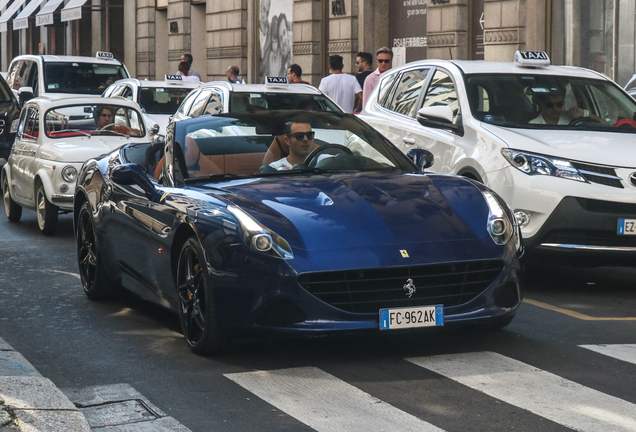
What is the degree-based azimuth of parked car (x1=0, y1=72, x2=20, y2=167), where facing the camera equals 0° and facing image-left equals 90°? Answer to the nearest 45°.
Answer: approximately 315°

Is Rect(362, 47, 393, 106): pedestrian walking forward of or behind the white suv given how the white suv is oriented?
behind

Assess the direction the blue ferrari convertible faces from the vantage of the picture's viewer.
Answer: facing the viewer and to the right of the viewer

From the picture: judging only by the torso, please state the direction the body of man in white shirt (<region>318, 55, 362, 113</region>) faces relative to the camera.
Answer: away from the camera

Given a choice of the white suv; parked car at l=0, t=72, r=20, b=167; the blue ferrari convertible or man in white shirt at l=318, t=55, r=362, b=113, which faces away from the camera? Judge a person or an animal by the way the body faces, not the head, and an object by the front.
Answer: the man in white shirt

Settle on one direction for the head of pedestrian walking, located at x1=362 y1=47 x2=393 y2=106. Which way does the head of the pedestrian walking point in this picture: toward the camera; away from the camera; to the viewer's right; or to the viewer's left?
toward the camera

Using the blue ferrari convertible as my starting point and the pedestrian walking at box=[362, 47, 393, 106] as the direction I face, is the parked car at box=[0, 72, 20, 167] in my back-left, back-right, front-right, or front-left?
front-left

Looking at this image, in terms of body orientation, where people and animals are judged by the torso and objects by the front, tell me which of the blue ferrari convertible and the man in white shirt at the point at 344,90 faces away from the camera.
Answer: the man in white shirt

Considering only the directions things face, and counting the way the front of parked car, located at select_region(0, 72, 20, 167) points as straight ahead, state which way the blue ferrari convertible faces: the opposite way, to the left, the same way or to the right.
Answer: the same way

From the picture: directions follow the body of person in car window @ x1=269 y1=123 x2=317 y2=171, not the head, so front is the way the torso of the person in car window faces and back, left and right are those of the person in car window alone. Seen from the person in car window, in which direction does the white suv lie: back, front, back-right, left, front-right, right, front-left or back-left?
left

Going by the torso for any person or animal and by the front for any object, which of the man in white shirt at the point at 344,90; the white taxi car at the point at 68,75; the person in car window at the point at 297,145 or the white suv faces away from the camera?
the man in white shirt

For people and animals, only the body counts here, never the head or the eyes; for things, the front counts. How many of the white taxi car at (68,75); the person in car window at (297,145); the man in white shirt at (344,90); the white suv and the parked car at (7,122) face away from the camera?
1

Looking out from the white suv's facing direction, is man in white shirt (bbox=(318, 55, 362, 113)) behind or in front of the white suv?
behind

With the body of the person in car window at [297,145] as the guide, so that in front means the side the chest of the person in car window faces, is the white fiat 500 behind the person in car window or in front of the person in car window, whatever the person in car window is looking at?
behind
